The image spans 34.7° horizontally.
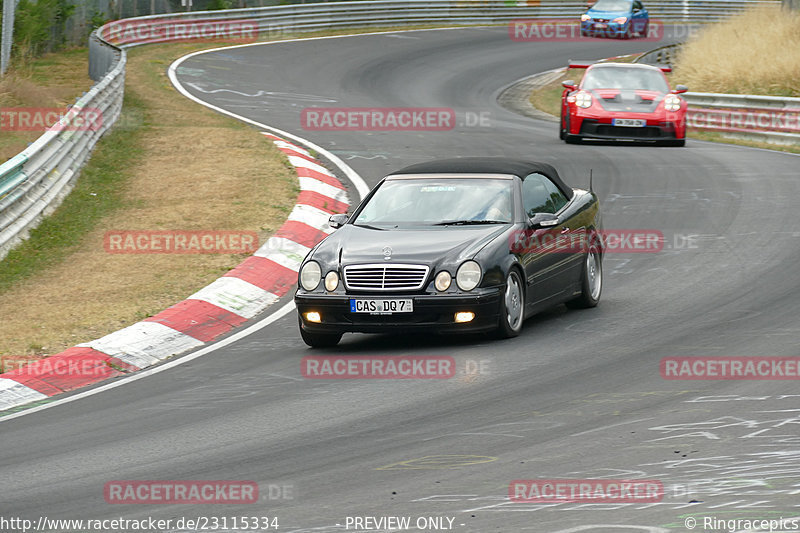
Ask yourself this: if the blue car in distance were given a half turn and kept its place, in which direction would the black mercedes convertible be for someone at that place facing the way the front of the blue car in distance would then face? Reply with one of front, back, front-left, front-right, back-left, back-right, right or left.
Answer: back-right

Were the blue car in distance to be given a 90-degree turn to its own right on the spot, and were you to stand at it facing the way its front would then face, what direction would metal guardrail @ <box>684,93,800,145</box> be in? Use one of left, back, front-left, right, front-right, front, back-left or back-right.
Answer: back-left

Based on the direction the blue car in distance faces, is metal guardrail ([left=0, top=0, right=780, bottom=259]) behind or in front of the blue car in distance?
in front

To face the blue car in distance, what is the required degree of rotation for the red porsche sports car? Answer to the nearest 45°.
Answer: approximately 180°

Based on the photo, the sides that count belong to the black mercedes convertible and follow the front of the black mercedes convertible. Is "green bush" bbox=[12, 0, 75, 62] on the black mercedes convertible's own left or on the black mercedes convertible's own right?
on the black mercedes convertible's own right

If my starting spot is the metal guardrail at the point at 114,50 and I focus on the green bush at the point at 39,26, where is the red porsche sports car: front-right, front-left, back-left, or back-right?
back-right

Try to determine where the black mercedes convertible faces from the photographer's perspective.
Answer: facing the viewer and to the left of the viewer

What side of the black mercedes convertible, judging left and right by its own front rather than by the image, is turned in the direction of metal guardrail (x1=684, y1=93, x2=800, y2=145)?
back

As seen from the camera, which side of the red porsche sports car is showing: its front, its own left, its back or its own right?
front

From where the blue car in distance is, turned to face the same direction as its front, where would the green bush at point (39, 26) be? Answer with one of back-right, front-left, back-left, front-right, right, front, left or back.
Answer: front

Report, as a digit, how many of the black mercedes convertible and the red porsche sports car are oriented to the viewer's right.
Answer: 0

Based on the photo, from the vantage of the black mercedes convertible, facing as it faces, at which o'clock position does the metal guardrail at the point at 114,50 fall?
The metal guardrail is roughly at 4 o'clock from the black mercedes convertible.

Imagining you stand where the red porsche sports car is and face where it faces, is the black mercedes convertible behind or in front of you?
in front
